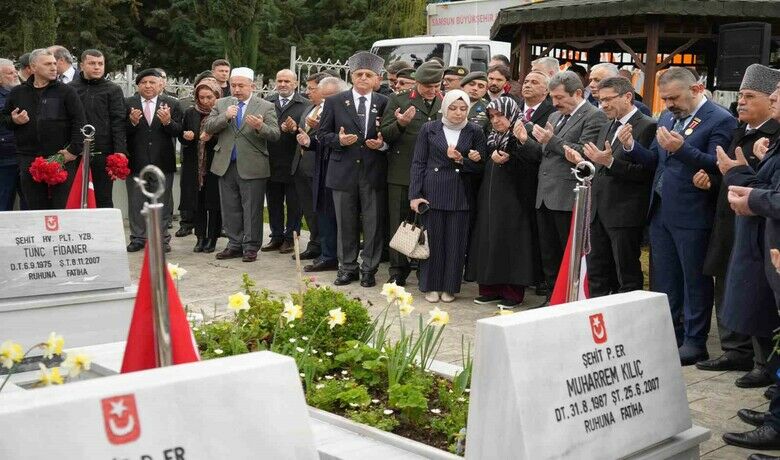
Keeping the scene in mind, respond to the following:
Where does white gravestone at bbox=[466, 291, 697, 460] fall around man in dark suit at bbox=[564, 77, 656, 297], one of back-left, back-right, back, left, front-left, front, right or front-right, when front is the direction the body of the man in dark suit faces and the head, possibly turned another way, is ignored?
front-left

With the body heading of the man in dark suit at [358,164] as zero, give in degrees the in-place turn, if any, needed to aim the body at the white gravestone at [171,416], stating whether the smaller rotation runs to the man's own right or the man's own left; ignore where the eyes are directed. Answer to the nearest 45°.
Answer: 0° — they already face it

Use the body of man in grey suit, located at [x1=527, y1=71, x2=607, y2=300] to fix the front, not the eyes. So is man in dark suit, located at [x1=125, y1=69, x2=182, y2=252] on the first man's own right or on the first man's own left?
on the first man's own right

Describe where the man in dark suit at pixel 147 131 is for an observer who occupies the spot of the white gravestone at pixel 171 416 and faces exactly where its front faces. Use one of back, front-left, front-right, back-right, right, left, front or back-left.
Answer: back

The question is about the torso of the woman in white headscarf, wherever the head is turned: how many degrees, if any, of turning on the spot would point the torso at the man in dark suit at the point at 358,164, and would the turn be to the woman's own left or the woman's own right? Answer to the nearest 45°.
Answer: approximately 135° to the woman's own right

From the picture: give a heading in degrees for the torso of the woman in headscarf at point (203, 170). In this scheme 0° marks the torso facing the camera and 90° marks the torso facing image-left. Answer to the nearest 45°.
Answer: approximately 315°

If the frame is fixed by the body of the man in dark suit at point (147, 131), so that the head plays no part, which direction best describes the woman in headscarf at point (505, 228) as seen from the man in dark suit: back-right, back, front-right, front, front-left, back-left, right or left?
front-left

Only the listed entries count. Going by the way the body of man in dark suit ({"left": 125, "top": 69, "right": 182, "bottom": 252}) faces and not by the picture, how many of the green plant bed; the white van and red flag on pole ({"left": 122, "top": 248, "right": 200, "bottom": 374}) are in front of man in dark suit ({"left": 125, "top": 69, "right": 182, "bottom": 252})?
2

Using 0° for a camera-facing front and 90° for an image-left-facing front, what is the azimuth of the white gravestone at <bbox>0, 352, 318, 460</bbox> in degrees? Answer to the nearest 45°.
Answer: approximately 0°
